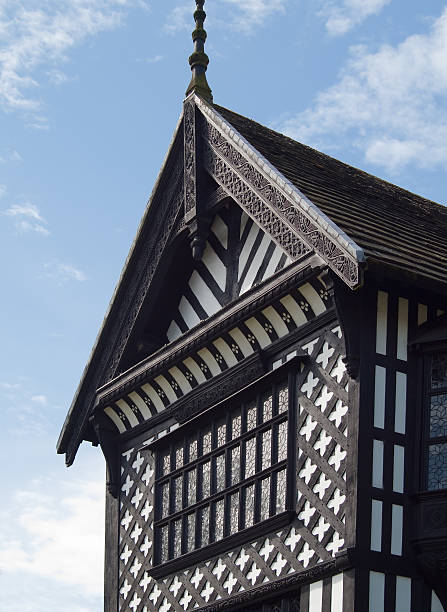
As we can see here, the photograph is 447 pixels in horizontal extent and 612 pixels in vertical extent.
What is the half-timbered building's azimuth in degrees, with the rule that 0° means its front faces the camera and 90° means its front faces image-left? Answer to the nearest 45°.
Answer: approximately 45°
